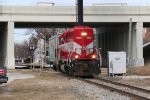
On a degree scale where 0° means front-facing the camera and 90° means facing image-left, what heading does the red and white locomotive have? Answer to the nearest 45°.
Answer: approximately 315°
